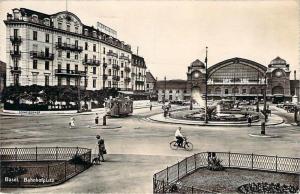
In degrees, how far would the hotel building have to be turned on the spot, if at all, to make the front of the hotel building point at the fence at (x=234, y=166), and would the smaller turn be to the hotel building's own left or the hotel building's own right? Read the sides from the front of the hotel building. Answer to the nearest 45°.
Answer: approximately 45° to the hotel building's own right

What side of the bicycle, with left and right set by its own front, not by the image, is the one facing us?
right

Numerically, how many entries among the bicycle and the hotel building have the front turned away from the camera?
0

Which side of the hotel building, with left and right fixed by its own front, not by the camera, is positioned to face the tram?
front

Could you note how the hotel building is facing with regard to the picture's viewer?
facing the viewer and to the right of the viewer

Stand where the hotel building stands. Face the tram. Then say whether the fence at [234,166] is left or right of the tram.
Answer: right

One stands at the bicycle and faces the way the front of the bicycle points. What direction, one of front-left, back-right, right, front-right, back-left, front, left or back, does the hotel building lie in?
back-left

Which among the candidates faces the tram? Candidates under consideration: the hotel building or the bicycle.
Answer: the hotel building
